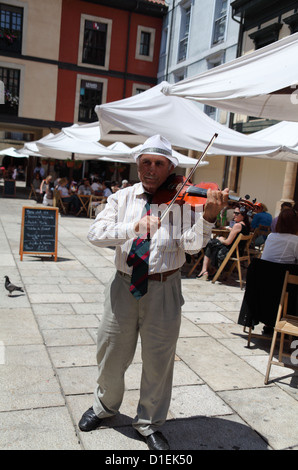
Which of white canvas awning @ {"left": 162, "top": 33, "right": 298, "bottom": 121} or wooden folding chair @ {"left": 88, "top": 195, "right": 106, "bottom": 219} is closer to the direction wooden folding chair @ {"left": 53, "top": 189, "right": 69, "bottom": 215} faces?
the wooden folding chair

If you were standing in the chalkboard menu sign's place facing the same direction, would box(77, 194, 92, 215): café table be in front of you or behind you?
behind

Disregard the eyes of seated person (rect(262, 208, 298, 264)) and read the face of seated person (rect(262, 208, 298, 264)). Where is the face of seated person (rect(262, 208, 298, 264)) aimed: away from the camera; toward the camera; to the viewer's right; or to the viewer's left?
away from the camera

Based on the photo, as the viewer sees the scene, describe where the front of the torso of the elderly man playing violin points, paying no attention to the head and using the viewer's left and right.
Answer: facing the viewer

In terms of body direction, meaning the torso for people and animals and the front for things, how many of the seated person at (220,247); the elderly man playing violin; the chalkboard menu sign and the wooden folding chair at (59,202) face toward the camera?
2

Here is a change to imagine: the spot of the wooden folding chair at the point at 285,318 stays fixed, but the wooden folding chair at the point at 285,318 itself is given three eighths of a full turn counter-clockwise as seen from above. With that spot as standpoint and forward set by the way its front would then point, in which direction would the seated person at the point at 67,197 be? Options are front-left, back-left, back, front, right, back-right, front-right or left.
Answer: back-left

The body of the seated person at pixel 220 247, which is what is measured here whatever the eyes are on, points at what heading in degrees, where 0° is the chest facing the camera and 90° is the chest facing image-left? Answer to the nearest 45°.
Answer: approximately 90°

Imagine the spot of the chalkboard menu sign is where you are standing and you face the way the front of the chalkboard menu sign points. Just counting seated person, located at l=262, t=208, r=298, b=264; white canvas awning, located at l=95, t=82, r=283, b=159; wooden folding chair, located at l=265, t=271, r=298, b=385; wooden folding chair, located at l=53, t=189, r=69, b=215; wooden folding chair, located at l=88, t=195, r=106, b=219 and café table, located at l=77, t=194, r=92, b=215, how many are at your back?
3

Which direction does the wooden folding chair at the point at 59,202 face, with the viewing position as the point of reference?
facing to the right of the viewer

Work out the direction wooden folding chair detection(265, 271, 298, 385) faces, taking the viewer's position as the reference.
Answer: facing the viewer and to the left of the viewer

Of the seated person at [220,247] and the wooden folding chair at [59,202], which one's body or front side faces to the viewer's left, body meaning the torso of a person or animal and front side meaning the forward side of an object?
the seated person

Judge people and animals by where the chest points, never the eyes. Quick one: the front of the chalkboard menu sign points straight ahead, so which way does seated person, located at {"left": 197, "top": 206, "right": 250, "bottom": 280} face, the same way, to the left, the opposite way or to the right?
to the right

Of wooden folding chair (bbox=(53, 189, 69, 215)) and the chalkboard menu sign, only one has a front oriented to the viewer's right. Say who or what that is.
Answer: the wooden folding chair

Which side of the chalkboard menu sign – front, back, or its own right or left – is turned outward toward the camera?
front
